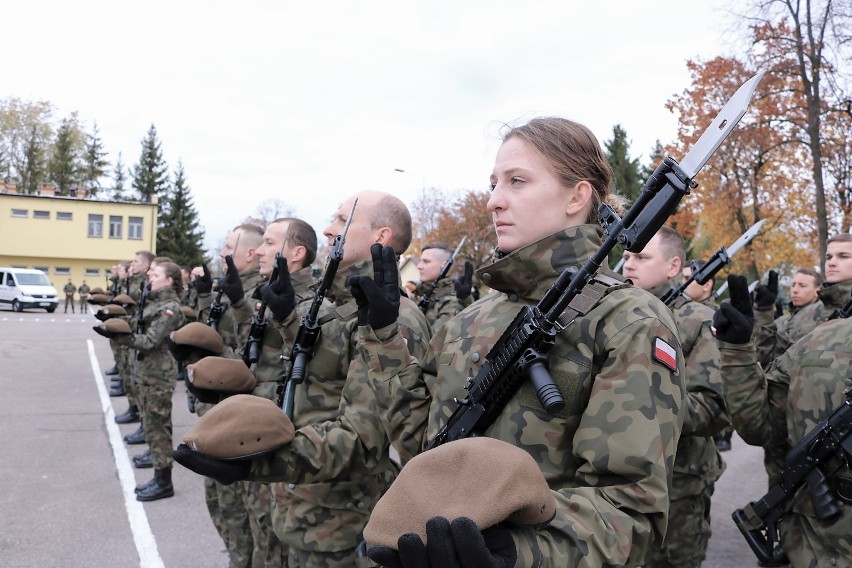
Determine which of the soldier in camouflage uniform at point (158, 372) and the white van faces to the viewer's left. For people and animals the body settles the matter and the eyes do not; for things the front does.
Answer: the soldier in camouflage uniform

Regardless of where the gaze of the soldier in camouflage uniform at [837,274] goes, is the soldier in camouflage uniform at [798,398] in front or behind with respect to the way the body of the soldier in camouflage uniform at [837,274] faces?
in front

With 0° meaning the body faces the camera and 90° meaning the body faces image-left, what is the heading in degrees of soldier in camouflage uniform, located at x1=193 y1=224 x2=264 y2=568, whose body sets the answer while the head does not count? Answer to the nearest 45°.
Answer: approximately 90°

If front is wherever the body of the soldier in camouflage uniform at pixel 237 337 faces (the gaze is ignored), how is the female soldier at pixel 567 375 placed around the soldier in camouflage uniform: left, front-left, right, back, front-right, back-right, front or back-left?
left

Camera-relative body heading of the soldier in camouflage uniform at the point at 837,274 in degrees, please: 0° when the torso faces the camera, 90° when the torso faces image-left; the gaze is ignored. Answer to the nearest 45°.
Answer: approximately 45°

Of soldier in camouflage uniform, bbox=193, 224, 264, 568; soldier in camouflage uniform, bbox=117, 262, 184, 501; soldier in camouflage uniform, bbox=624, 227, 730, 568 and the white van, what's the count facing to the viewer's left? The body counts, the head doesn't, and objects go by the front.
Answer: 3

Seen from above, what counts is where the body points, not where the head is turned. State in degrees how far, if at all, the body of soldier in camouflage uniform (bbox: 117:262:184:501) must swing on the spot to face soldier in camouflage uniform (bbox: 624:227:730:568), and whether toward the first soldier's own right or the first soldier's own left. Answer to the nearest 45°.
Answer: approximately 135° to the first soldier's own left

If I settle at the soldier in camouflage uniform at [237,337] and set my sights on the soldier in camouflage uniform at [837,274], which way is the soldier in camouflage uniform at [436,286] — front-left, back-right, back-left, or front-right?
front-left

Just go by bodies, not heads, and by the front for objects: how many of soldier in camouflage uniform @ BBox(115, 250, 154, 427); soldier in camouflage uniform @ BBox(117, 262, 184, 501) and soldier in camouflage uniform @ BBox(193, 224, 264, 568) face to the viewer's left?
3

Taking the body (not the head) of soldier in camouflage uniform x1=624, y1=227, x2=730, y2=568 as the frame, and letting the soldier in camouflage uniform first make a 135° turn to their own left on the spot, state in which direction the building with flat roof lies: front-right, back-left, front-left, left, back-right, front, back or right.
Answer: back

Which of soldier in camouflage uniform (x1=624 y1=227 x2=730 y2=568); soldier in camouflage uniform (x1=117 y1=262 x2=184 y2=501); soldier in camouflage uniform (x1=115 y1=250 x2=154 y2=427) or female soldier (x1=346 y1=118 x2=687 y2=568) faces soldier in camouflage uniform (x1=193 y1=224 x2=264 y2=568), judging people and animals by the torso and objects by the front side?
soldier in camouflage uniform (x1=624 y1=227 x2=730 y2=568)

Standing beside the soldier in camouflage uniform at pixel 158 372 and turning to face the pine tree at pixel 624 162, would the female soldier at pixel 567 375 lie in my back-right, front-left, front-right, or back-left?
back-right

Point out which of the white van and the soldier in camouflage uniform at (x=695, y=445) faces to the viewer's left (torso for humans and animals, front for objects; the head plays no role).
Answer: the soldier in camouflage uniform

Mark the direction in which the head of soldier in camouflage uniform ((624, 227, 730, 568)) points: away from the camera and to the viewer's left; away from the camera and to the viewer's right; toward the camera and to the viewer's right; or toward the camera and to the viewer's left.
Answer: toward the camera and to the viewer's left

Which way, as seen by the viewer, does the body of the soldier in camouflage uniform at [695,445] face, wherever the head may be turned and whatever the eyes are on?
to the viewer's left

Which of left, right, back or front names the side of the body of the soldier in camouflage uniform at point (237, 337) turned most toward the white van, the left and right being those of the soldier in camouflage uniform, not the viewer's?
right

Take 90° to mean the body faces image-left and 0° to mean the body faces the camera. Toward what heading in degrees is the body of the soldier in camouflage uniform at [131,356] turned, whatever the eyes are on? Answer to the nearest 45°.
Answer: approximately 90°

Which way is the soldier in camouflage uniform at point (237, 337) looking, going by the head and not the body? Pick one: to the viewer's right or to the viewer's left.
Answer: to the viewer's left

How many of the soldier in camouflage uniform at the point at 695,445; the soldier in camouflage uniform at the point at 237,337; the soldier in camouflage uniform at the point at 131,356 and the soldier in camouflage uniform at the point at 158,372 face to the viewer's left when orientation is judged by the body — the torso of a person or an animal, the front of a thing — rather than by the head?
4

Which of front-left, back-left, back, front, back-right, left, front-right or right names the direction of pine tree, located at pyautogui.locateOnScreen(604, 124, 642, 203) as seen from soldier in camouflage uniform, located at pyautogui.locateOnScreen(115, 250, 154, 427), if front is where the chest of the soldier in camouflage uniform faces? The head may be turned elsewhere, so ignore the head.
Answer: back-right

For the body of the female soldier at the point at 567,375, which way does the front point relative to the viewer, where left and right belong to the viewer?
facing the viewer and to the left of the viewer

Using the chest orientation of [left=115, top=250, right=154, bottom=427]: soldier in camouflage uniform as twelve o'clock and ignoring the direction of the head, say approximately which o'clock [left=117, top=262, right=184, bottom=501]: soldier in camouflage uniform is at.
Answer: [left=117, top=262, right=184, bottom=501]: soldier in camouflage uniform is roughly at 9 o'clock from [left=115, top=250, right=154, bottom=427]: soldier in camouflage uniform.

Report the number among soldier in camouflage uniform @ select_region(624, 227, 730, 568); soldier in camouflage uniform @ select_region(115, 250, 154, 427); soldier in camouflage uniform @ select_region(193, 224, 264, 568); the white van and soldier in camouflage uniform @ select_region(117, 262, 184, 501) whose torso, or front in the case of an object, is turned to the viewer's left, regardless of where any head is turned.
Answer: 4
